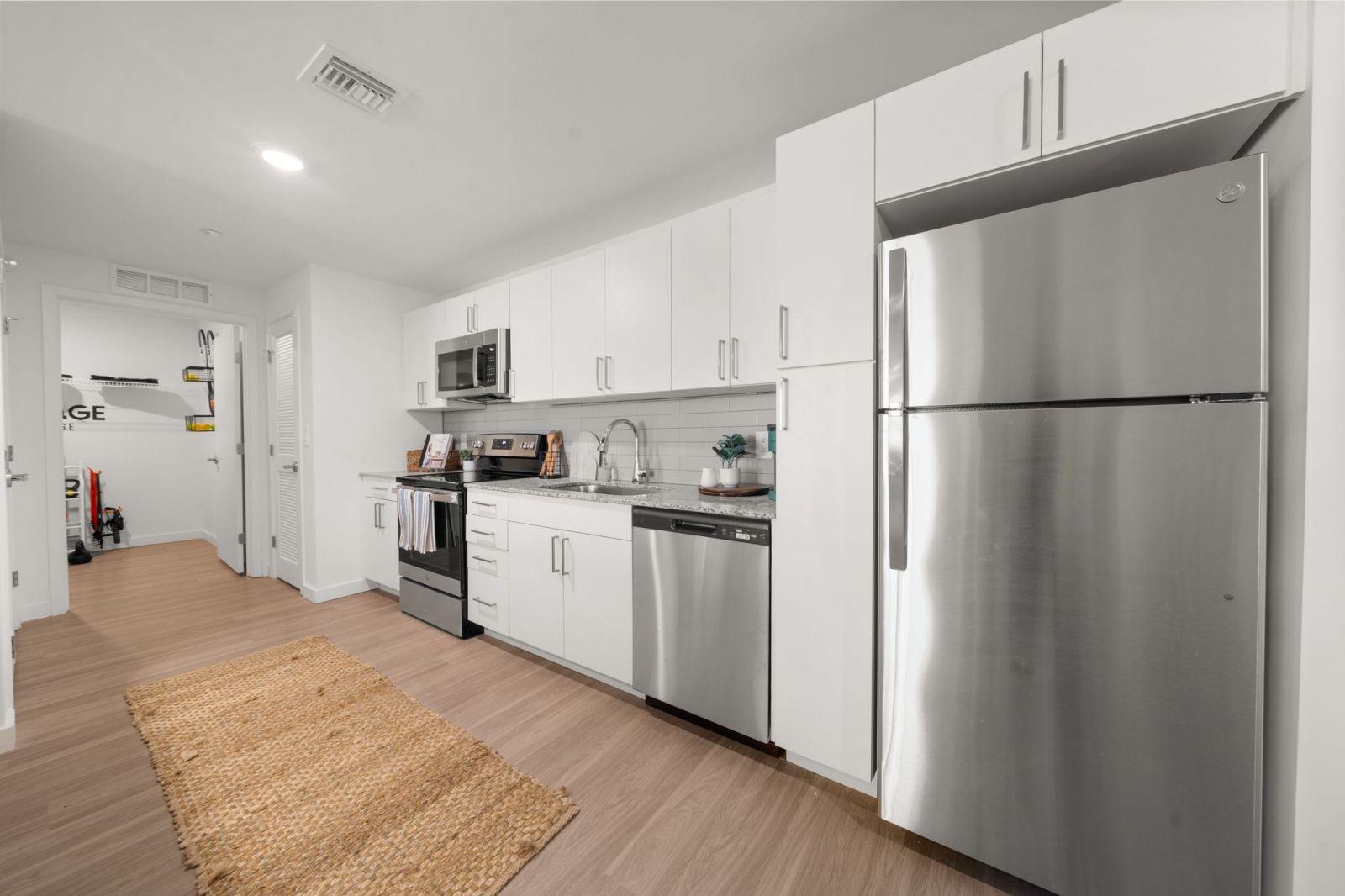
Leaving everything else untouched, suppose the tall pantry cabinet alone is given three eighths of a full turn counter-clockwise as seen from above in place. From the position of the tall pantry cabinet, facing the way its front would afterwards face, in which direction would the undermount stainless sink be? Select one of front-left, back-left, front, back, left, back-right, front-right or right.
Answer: back-left

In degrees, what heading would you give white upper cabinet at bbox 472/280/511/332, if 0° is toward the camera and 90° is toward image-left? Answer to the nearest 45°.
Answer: approximately 45°

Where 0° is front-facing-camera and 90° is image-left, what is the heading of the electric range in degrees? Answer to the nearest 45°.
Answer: approximately 45°

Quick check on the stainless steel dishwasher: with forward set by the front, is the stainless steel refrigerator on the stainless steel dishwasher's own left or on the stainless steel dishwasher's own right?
on the stainless steel dishwasher's own left

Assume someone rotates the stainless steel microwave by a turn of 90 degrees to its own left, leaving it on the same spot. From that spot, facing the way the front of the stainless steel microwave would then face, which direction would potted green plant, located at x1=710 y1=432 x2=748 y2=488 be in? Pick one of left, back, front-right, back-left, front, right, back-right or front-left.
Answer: front

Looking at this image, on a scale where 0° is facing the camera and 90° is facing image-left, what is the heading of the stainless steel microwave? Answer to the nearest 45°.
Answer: approximately 45°

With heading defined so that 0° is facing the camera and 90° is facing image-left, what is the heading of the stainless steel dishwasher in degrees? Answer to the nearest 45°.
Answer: approximately 45°

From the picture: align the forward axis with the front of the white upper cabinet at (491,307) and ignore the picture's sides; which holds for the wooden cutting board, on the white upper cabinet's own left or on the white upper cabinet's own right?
on the white upper cabinet's own left

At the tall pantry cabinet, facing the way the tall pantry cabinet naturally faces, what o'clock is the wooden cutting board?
The wooden cutting board is roughly at 3 o'clock from the tall pantry cabinet.

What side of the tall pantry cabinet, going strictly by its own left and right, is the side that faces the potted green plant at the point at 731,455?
right
